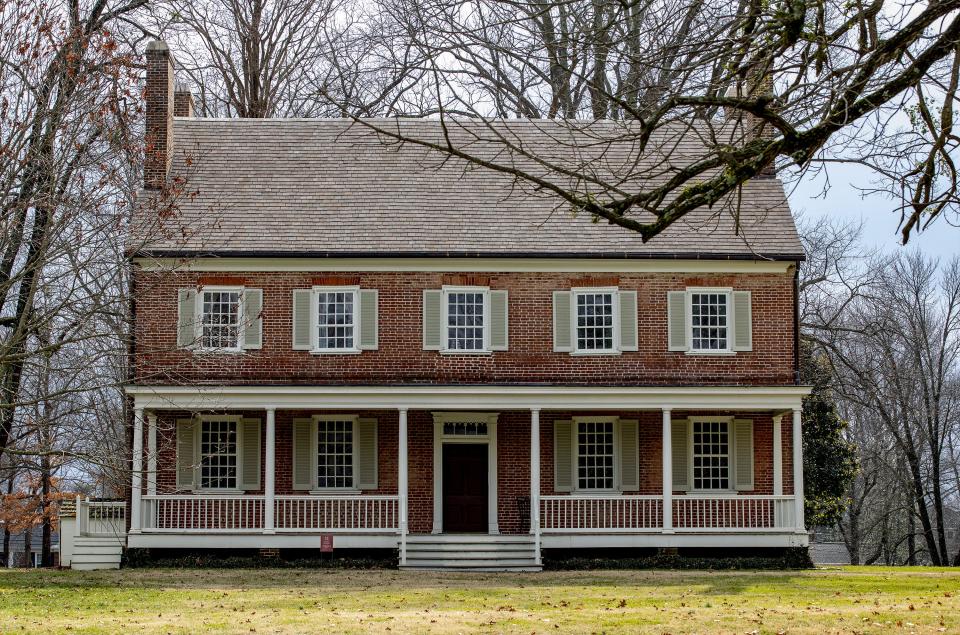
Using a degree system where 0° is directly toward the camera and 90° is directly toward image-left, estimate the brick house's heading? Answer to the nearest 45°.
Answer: approximately 0°
